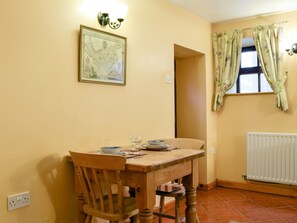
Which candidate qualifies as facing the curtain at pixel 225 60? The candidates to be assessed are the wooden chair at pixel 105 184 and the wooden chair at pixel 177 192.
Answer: the wooden chair at pixel 105 184

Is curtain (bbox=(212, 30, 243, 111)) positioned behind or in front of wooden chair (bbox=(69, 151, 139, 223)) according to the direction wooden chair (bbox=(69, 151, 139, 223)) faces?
in front

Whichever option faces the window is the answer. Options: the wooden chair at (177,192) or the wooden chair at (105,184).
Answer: the wooden chair at (105,184)

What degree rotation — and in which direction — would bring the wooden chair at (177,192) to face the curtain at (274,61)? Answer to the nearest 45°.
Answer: approximately 180°

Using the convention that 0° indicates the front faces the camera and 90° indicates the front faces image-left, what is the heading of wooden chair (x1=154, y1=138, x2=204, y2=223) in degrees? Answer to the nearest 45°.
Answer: approximately 45°

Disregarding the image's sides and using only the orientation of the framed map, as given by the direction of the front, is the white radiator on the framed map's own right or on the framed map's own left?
on the framed map's own left

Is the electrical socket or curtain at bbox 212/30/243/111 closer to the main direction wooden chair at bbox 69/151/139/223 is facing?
the curtain

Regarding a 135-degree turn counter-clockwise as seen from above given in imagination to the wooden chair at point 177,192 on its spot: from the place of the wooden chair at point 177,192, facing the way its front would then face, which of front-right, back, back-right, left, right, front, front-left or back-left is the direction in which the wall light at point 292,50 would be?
front-left

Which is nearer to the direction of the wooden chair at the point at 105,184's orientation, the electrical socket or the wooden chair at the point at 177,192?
the wooden chair

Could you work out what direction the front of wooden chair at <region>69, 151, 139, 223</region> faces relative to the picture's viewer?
facing away from the viewer and to the right of the viewer
